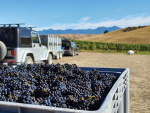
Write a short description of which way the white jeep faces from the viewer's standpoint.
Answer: facing away from the viewer and to the right of the viewer
